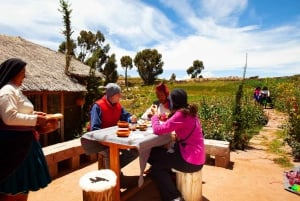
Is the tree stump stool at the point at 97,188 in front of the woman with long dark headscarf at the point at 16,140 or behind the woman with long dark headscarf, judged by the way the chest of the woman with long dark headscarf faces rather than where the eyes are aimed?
in front

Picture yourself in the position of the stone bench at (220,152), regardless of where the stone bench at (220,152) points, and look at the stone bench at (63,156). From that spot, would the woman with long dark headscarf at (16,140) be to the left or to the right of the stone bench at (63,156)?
left

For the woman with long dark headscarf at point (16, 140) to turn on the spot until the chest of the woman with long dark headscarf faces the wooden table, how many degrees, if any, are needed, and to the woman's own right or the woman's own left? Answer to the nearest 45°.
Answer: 0° — they already face it

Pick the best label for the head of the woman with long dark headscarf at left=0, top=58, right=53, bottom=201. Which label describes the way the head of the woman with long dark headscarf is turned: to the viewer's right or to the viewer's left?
to the viewer's right

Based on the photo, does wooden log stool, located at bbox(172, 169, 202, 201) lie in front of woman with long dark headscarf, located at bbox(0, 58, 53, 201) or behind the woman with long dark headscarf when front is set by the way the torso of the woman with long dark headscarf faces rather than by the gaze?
in front

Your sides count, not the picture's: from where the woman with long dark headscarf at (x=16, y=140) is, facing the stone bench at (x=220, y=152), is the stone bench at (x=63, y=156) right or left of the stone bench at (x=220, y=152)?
left

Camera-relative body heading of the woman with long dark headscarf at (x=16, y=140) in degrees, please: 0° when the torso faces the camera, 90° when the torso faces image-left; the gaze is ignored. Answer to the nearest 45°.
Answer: approximately 270°

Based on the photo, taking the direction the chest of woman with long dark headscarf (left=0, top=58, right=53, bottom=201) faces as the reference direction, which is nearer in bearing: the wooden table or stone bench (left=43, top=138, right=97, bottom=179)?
the wooden table

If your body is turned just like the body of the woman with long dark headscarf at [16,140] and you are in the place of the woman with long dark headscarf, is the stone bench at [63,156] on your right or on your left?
on your left
